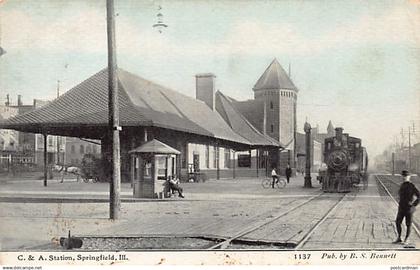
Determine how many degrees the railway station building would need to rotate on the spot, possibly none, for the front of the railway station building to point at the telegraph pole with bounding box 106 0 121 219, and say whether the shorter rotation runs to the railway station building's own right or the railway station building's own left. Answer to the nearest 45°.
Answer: approximately 45° to the railway station building's own right

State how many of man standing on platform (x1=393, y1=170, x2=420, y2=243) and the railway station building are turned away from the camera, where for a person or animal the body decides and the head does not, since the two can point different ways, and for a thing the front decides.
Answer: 0

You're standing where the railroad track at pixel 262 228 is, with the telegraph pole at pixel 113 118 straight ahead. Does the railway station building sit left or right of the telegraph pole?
right

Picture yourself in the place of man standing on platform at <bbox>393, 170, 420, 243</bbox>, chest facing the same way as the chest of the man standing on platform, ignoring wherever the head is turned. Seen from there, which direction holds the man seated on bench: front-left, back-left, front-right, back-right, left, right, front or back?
right

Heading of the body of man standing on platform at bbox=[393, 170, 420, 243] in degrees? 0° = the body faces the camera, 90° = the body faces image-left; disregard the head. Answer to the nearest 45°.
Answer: approximately 45°

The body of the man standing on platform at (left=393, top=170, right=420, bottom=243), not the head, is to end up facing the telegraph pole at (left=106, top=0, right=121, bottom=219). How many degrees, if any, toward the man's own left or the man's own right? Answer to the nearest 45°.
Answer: approximately 45° to the man's own right
